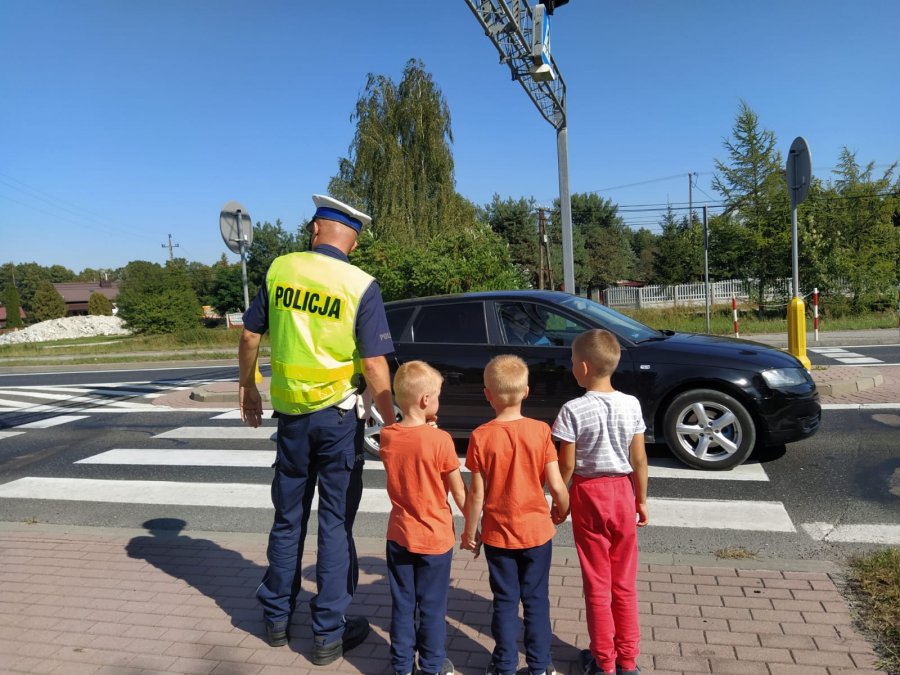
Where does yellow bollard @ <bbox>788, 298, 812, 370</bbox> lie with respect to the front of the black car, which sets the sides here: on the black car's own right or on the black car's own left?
on the black car's own left

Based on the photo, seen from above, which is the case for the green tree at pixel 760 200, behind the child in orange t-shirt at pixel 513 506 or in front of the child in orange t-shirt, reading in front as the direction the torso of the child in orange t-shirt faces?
in front

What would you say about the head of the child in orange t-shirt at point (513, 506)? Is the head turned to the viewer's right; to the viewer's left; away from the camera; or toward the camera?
away from the camera

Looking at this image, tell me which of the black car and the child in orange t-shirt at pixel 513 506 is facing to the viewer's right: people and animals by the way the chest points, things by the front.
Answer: the black car

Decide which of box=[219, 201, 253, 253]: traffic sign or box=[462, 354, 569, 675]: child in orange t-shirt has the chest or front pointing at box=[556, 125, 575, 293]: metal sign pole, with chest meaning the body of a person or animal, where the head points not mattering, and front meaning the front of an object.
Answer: the child in orange t-shirt

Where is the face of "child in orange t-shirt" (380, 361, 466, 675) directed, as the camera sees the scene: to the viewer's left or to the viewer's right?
to the viewer's right

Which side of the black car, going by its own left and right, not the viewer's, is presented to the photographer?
right

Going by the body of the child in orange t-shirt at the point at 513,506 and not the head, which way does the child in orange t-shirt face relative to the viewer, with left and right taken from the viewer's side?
facing away from the viewer

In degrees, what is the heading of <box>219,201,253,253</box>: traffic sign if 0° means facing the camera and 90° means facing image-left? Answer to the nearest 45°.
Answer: approximately 135°

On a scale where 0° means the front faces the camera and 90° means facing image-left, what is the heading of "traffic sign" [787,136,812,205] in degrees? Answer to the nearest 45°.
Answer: approximately 225°

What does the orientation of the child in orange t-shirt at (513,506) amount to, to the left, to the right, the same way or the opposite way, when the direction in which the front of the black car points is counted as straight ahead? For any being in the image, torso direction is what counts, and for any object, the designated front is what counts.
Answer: to the left

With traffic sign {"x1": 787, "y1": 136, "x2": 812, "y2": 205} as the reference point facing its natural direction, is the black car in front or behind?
behind

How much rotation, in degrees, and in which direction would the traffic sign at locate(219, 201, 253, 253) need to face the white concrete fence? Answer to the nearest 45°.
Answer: approximately 90° to its right

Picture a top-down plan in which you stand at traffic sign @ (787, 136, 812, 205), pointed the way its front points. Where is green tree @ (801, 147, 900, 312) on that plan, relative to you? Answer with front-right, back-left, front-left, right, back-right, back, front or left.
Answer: front-left
